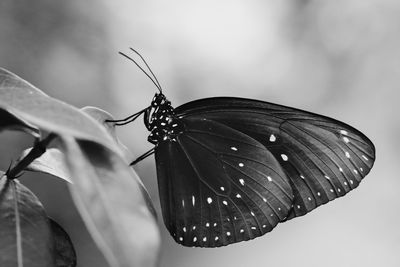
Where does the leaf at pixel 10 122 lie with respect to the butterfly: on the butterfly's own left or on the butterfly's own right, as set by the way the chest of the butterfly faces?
on the butterfly's own left

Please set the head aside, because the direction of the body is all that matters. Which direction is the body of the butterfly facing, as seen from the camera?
to the viewer's left

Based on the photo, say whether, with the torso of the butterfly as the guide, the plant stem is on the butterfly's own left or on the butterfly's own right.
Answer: on the butterfly's own left

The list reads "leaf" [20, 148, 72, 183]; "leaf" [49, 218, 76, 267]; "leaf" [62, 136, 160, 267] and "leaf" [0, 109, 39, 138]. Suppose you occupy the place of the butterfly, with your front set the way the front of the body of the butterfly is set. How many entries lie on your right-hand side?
0

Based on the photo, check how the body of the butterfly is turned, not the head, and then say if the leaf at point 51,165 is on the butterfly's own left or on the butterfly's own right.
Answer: on the butterfly's own left

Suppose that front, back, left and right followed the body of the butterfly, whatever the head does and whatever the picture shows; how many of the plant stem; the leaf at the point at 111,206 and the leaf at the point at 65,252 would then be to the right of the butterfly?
0

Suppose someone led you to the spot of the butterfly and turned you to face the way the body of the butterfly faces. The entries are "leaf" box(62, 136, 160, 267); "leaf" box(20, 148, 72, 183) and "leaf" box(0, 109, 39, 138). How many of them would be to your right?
0

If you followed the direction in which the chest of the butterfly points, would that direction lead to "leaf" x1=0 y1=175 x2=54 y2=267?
yes
